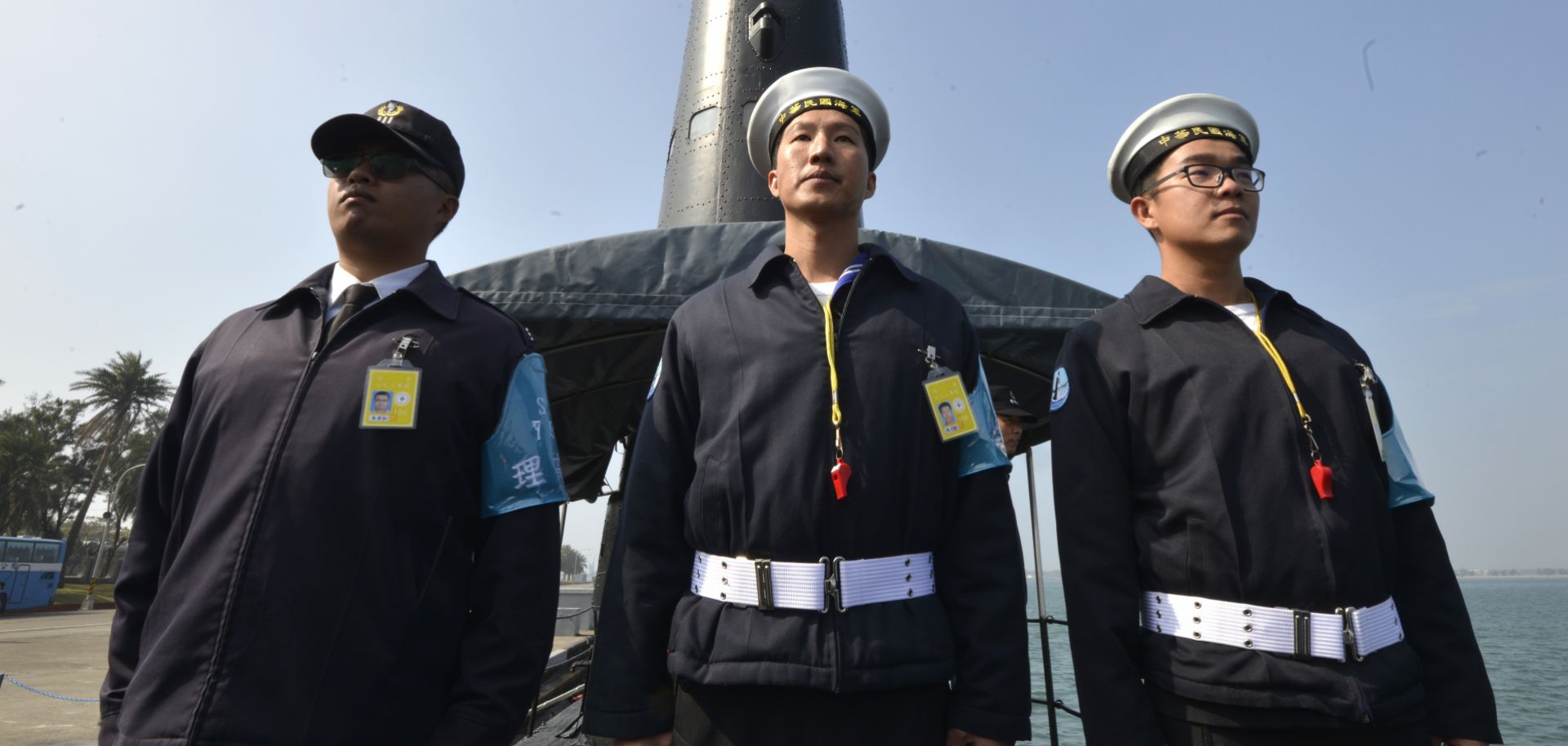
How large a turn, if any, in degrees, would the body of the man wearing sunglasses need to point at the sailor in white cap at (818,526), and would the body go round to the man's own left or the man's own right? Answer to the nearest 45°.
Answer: approximately 135° to the man's own left

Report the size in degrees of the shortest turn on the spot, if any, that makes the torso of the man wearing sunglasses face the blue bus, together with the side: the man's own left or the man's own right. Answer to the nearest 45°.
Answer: approximately 135° to the man's own right

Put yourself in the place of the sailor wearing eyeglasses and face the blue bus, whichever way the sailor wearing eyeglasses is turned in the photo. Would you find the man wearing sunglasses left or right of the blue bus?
left

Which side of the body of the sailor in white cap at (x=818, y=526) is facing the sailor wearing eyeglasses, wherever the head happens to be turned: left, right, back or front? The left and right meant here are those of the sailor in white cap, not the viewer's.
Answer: left

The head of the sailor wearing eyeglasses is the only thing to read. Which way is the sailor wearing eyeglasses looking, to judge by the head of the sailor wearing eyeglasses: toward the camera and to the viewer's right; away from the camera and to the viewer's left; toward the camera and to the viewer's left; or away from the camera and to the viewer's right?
toward the camera and to the viewer's right

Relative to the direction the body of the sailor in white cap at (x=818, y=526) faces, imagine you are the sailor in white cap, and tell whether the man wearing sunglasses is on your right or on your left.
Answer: on your right

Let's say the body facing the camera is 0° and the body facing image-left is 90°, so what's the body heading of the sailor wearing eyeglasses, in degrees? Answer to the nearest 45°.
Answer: approximately 315°

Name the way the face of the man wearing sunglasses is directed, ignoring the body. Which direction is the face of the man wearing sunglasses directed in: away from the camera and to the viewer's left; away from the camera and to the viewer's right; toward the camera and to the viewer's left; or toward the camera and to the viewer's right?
toward the camera and to the viewer's left

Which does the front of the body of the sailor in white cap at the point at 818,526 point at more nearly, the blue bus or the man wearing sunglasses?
the man wearing sunglasses

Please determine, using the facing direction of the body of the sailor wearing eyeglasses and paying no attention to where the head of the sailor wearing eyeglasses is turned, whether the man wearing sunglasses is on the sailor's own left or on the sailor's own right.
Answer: on the sailor's own right

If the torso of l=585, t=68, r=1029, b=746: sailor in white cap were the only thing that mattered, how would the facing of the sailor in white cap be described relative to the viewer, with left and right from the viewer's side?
facing the viewer

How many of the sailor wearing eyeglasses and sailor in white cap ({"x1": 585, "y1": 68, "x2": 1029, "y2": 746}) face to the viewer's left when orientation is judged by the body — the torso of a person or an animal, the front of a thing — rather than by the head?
0
